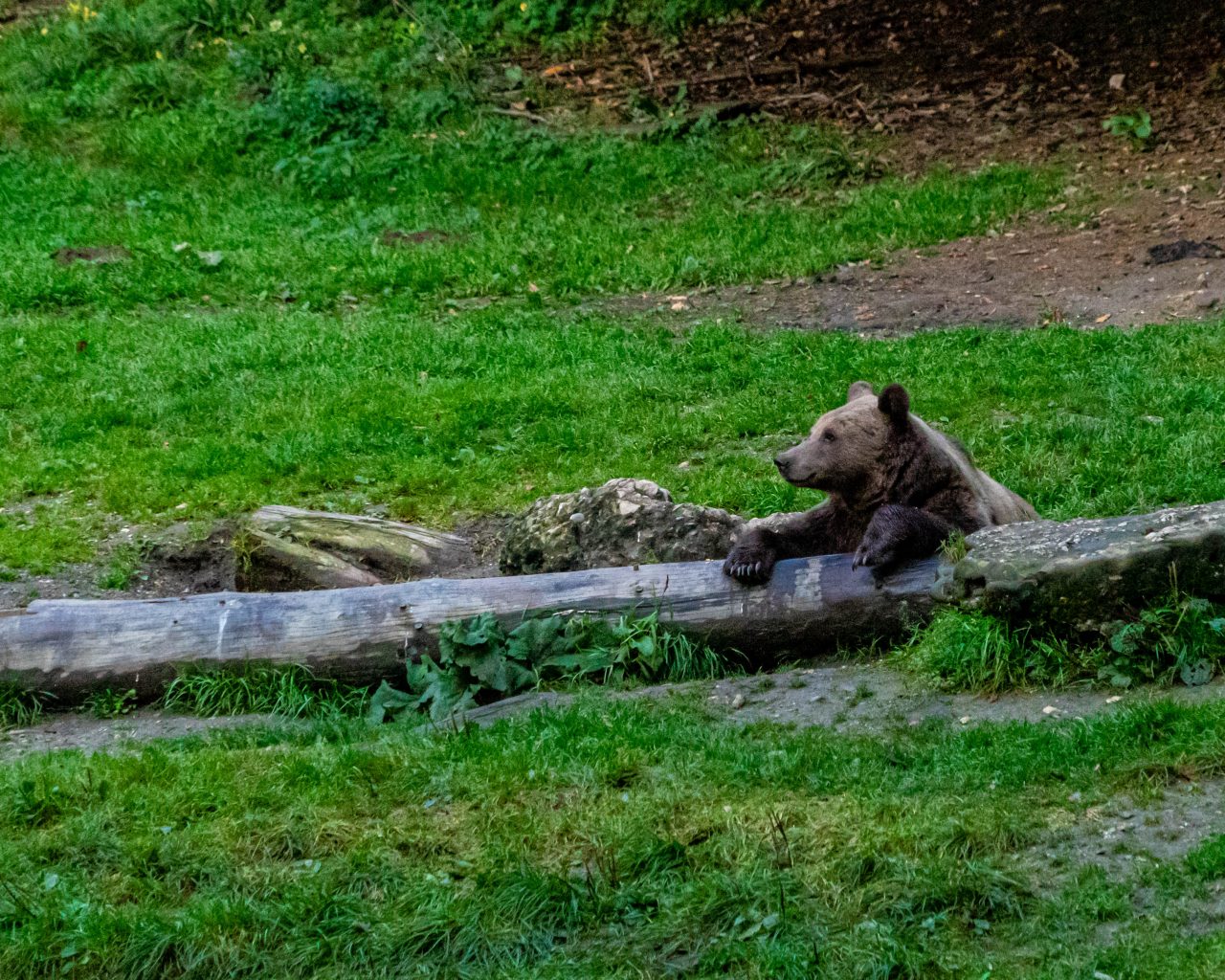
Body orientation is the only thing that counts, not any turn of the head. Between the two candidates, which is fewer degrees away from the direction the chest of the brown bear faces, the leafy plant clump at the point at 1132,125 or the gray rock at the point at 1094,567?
the gray rock

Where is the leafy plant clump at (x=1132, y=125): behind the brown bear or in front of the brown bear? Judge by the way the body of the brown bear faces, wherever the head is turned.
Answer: behind

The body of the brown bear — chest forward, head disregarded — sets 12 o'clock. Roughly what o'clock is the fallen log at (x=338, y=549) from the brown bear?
The fallen log is roughly at 2 o'clock from the brown bear.

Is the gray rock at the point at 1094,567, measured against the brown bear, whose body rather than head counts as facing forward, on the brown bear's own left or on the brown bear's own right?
on the brown bear's own left

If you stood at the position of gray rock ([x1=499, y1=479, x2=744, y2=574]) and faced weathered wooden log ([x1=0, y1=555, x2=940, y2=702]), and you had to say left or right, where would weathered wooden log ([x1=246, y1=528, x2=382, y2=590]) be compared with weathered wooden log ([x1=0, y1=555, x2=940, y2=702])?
right

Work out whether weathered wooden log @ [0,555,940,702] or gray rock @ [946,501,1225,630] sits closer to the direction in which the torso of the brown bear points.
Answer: the weathered wooden log

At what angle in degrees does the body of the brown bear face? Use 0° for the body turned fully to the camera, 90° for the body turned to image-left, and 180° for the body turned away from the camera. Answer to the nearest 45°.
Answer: approximately 45°

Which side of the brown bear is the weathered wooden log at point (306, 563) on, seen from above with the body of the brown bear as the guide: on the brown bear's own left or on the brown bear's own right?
on the brown bear's own right

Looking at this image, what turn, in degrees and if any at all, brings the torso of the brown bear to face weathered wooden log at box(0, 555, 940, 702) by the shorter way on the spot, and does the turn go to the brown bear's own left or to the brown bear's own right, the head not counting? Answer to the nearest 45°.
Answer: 0° — it already faces it

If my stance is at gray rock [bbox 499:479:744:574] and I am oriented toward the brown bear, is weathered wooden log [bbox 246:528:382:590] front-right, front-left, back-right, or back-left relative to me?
back-right
